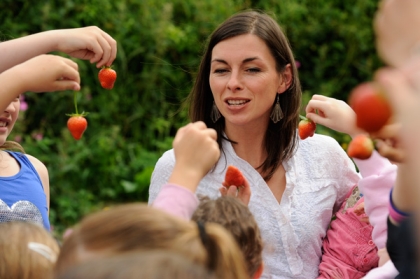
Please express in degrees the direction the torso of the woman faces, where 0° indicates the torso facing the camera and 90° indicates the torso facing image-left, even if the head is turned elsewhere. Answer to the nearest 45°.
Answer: approximately 0°
